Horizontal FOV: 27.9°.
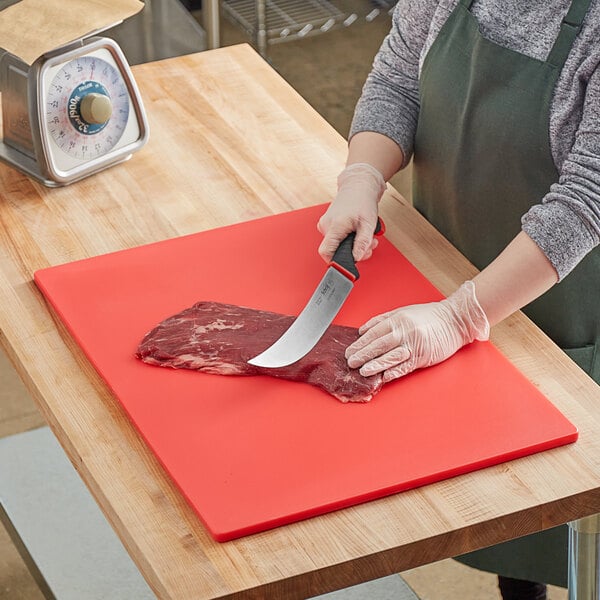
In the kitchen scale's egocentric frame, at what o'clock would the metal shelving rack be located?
The metal shelving rack is roughly at 8 o'clock from the kitchen scale.

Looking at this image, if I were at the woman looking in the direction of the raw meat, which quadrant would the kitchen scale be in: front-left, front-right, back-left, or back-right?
front-right

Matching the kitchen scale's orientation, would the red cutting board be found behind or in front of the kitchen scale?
in front

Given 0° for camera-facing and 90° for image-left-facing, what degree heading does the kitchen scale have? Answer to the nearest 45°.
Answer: approximately 315°

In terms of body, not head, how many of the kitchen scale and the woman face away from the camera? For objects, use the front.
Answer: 0

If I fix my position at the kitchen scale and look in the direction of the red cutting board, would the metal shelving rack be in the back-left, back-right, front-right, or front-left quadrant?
back-left

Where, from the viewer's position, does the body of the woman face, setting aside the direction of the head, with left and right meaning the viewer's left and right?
facing the viewer and to the left of the viewer

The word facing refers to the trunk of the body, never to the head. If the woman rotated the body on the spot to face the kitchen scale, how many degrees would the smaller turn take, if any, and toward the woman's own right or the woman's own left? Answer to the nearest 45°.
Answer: approximately 45° to the woman's own right

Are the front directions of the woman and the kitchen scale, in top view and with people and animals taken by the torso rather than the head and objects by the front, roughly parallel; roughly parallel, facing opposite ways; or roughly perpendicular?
roughly perpendicular

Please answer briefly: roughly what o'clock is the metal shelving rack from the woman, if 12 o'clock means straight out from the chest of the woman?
The metal shelving rack is roughly at 4 o'clock from the woman.
